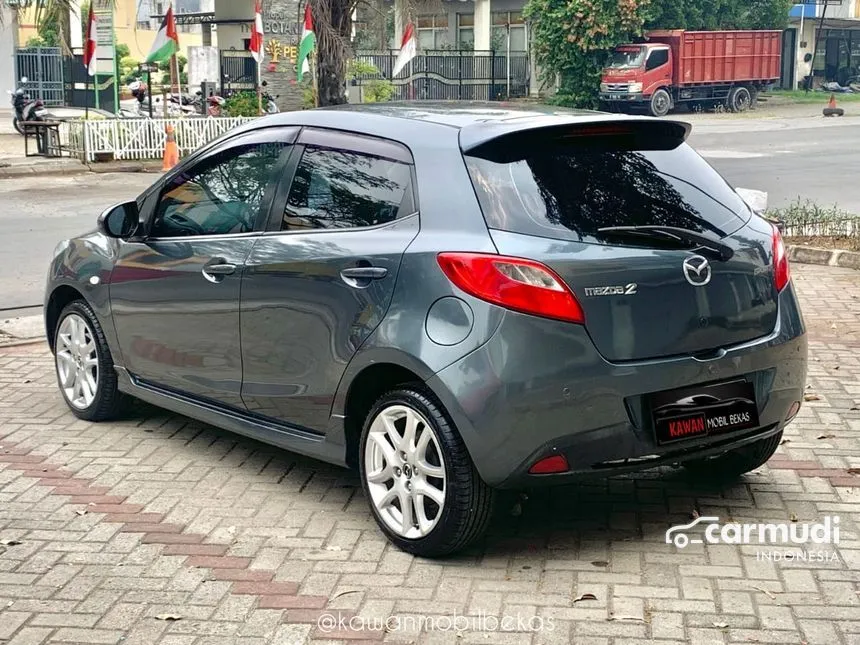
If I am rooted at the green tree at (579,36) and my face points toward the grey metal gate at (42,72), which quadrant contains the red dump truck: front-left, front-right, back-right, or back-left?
back-left

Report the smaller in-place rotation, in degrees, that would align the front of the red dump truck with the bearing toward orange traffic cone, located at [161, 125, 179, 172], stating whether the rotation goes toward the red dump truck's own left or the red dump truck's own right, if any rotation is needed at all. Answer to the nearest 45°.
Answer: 0° — it already faces it

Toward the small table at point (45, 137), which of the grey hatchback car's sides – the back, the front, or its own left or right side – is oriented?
front

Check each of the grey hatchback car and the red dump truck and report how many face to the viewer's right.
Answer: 0

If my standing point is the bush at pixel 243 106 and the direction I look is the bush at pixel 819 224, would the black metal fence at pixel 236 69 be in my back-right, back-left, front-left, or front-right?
back-left

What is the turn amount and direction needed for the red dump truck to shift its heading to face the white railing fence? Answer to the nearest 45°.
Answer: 0° — it already faces it

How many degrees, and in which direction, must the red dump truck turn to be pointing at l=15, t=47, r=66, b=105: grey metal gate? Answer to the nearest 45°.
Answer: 0° — it already faces it

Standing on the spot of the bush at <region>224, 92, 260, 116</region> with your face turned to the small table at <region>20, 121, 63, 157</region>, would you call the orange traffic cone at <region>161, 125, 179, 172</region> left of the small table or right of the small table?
left

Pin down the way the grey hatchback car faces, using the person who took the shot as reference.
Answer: facing away from the viewer and to the left of the viewer

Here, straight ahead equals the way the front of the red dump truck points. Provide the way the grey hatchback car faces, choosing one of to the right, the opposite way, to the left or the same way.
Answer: to the right

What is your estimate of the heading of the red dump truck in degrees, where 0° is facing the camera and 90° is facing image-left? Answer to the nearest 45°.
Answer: approximately 45°

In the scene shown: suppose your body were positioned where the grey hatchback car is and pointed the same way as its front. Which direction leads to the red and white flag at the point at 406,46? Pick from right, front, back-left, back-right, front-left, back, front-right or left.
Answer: front-right

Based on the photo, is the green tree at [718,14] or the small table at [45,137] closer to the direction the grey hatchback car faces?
the small table

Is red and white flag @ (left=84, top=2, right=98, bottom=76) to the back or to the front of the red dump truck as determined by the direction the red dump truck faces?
to the front
